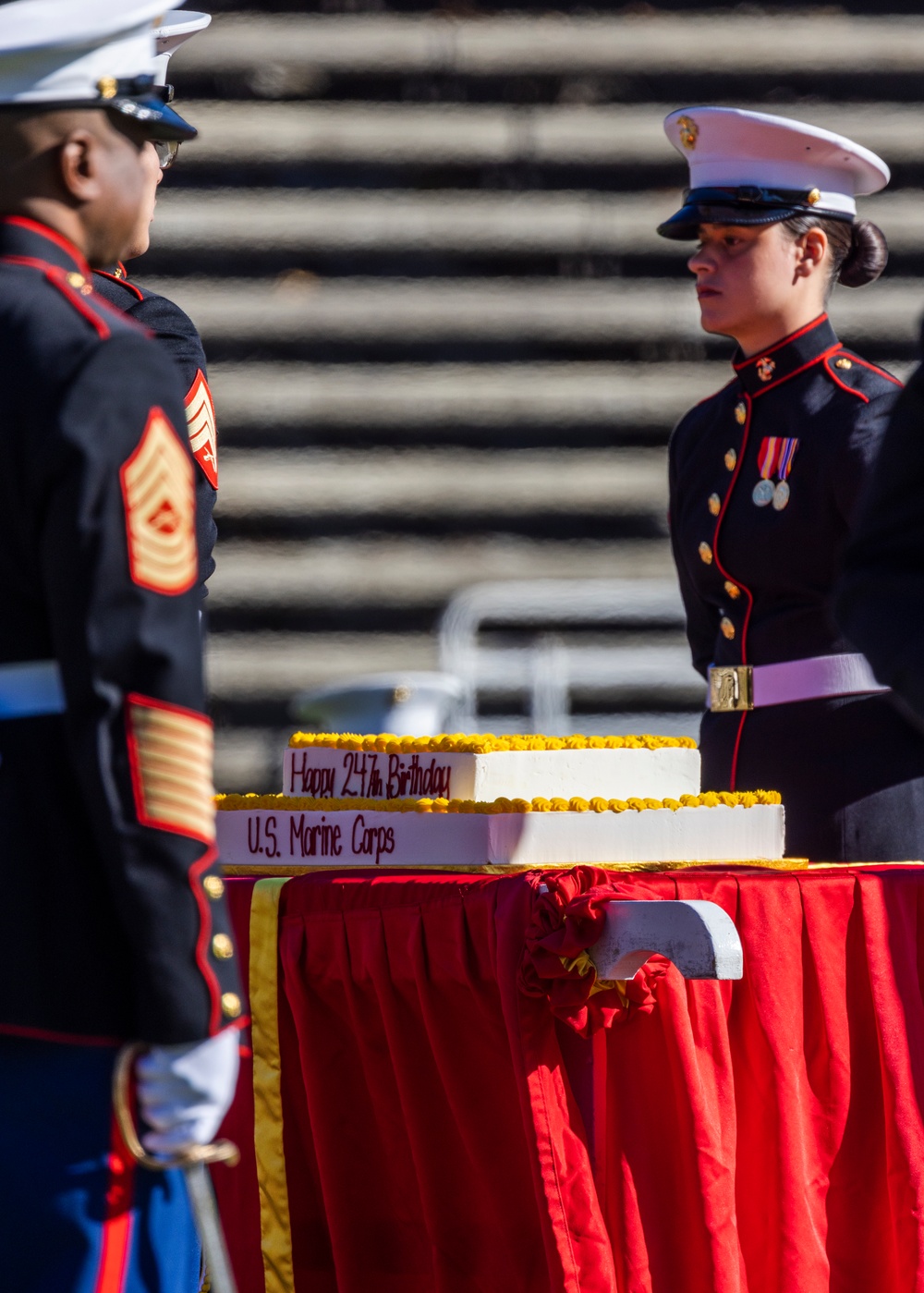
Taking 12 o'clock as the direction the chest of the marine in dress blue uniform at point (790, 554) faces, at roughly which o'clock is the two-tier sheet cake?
The two-tier sheet cake is roughly at 12 o'clock from the marine in dress blue uniform.

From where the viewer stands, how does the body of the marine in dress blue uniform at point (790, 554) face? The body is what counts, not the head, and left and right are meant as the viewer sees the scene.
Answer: facing the viewer and to the left of the viewer

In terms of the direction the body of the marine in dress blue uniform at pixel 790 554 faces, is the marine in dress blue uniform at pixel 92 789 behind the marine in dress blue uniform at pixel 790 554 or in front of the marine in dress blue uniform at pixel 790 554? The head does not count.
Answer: in front

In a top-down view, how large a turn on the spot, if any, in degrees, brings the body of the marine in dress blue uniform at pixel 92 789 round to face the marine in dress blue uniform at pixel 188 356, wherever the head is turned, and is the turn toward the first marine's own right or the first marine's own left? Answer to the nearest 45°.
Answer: approximately 45° to the first marine's own left

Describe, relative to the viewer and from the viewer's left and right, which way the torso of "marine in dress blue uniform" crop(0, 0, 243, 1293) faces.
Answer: facing away from the viewer and to the right of the viewer

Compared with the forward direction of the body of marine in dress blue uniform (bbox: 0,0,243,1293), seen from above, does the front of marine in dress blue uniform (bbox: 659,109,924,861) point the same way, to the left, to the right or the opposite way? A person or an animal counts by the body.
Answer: the opposite way

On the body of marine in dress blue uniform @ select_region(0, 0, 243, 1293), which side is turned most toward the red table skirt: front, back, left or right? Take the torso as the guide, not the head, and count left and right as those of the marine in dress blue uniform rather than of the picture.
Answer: front

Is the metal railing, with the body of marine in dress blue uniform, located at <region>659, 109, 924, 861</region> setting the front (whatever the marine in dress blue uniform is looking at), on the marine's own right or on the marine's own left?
on the marine's own right

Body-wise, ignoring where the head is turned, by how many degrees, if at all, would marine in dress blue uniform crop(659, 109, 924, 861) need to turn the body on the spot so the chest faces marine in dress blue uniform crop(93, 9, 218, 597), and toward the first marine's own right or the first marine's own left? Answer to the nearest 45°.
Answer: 0° — they already face them
